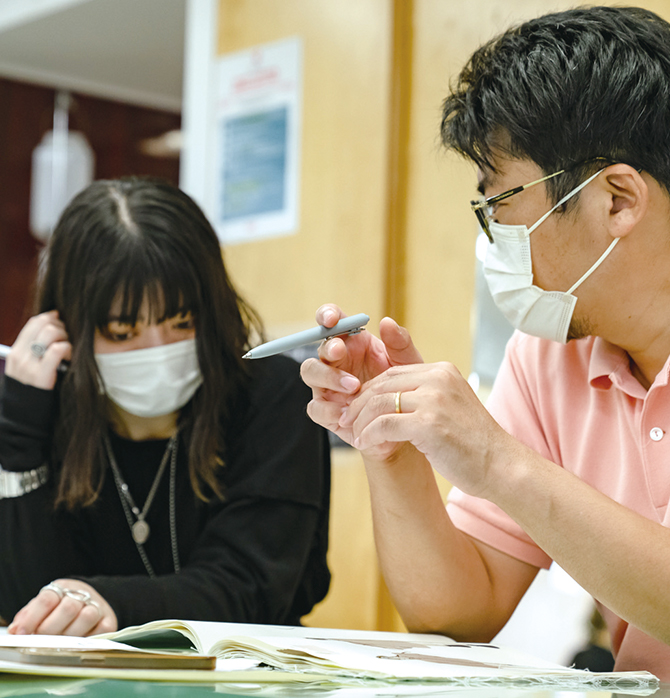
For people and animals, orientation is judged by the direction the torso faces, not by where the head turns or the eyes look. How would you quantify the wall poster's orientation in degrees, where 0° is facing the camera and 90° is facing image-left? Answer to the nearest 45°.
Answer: approximately 45°

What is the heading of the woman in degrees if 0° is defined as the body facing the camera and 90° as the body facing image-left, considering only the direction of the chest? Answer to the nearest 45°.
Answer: approximately 0°

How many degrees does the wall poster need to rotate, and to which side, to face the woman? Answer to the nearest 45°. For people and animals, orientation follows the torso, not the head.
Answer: approximately 45° to its left

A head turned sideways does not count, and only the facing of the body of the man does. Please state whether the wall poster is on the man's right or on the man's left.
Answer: on the man's right

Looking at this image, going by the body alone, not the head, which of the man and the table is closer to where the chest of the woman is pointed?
the table

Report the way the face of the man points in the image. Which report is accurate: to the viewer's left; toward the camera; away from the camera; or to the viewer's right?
to the viewer's left

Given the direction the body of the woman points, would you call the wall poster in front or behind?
behind

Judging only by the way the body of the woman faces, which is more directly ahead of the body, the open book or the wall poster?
the open book

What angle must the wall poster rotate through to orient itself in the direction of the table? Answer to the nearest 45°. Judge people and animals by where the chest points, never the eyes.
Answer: approximately 45° to its left
